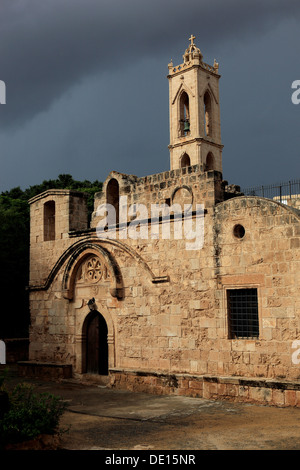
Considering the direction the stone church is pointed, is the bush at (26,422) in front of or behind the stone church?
in front

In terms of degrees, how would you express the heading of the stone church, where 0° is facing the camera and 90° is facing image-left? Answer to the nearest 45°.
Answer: approximately 45°
